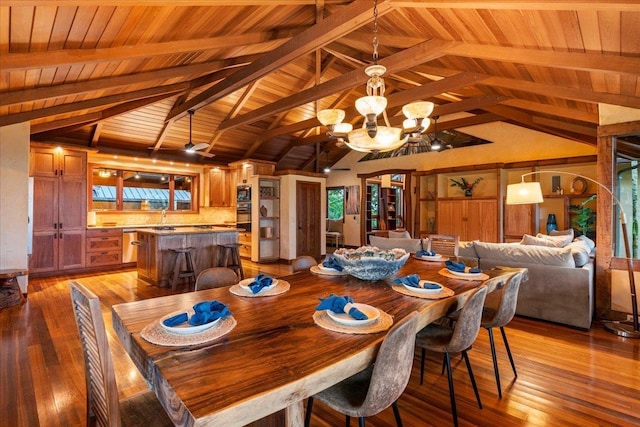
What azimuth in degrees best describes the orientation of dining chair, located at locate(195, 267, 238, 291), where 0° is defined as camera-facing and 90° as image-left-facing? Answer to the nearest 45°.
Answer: approximately 315°

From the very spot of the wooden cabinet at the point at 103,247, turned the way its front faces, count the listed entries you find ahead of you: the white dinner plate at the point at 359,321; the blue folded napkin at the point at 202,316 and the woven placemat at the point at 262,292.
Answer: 3

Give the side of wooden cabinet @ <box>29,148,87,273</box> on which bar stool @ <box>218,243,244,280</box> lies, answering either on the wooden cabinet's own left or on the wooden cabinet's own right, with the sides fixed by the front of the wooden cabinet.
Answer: on the wooden cabinet's own left

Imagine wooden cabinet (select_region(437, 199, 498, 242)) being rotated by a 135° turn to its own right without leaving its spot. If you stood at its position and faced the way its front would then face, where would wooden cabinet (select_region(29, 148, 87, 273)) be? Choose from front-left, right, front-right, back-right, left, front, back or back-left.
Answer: left

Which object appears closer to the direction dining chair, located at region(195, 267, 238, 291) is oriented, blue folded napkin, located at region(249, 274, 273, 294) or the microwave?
the blue folded napkin

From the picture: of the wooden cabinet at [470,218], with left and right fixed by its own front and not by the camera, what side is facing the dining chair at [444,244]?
front

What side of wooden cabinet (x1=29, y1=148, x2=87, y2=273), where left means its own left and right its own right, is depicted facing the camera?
front

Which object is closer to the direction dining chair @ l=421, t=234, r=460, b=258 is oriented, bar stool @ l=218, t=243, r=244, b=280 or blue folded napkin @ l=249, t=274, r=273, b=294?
the blue folded napkin

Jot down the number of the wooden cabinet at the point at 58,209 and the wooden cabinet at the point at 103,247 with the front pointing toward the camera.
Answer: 2

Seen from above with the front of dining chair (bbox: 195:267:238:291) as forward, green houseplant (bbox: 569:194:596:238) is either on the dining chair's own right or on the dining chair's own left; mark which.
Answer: on the dining chair's own left

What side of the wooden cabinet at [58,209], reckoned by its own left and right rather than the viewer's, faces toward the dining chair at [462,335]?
front

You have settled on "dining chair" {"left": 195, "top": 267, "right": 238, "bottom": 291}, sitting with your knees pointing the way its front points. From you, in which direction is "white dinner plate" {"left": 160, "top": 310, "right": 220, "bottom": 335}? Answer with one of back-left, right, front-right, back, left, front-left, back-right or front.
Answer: front-right

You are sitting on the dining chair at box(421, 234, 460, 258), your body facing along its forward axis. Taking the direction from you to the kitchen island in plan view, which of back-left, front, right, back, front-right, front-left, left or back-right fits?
front-right
